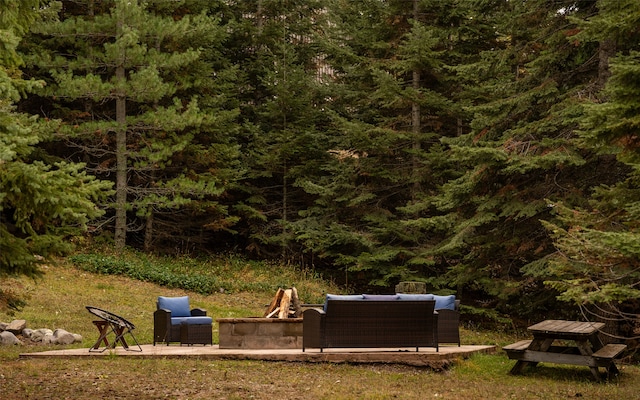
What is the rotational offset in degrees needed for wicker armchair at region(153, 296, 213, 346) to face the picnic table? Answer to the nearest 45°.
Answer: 0° — it already faces it

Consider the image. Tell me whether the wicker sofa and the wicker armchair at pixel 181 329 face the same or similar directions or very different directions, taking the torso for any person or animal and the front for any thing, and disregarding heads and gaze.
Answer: very different directions

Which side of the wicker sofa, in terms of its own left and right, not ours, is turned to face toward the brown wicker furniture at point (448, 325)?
right

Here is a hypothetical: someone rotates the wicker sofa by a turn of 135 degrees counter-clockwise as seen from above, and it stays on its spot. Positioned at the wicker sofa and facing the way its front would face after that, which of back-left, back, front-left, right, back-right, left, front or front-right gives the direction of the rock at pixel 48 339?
right

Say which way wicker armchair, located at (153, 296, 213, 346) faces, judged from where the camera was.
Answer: facing the viewer and to the right of the viewer

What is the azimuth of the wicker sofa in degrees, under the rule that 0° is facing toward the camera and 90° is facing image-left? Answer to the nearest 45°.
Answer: approximately 135°

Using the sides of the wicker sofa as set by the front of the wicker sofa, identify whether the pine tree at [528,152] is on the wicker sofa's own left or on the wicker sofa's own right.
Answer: on the wicker sofa's own right

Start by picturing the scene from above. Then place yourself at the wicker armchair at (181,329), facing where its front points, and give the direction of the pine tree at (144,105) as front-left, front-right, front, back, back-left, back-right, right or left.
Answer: back-left

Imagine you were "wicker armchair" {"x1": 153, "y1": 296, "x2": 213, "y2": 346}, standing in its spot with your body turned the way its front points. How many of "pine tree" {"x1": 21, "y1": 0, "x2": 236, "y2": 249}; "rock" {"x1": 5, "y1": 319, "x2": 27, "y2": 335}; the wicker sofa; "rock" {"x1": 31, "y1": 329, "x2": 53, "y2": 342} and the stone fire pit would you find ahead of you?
2

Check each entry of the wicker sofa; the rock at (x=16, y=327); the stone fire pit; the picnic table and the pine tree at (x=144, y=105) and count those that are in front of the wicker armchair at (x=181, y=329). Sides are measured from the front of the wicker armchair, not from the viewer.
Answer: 3

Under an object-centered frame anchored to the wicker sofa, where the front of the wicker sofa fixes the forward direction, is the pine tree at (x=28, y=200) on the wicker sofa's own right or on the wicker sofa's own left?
on the wicker sofa's own left

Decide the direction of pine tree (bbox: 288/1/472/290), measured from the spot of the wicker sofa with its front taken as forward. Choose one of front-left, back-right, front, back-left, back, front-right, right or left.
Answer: front-right

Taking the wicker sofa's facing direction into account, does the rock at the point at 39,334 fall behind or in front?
in front

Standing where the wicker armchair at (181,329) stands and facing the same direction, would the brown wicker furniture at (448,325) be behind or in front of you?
in front

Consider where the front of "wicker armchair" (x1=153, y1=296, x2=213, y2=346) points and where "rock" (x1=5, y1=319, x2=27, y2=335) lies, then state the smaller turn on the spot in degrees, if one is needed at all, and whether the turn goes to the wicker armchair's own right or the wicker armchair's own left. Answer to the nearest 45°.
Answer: approximately 135° to the wicker armchair's own right
